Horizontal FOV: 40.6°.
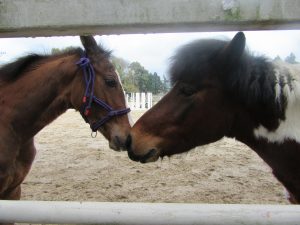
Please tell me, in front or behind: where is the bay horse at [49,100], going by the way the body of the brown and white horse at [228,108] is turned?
in front

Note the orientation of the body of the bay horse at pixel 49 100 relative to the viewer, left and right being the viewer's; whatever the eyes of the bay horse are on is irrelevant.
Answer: facing to the right of the viewer

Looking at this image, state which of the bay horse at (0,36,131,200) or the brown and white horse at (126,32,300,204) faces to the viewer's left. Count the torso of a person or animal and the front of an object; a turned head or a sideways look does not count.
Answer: the brown and white horse at (126,32,300,204)

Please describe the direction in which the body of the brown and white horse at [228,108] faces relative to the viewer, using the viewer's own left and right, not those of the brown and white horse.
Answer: facing to the left of the viewer

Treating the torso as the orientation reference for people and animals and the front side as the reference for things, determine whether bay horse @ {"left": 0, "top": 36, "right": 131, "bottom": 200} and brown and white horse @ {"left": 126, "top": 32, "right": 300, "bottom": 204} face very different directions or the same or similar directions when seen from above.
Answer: very different directions

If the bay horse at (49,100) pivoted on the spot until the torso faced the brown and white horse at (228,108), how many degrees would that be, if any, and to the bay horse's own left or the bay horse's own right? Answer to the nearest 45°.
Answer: approximately 45° to the bay horse's own right

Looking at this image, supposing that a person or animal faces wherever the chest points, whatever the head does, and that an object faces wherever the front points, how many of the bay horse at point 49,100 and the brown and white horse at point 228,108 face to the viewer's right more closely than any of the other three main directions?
1
